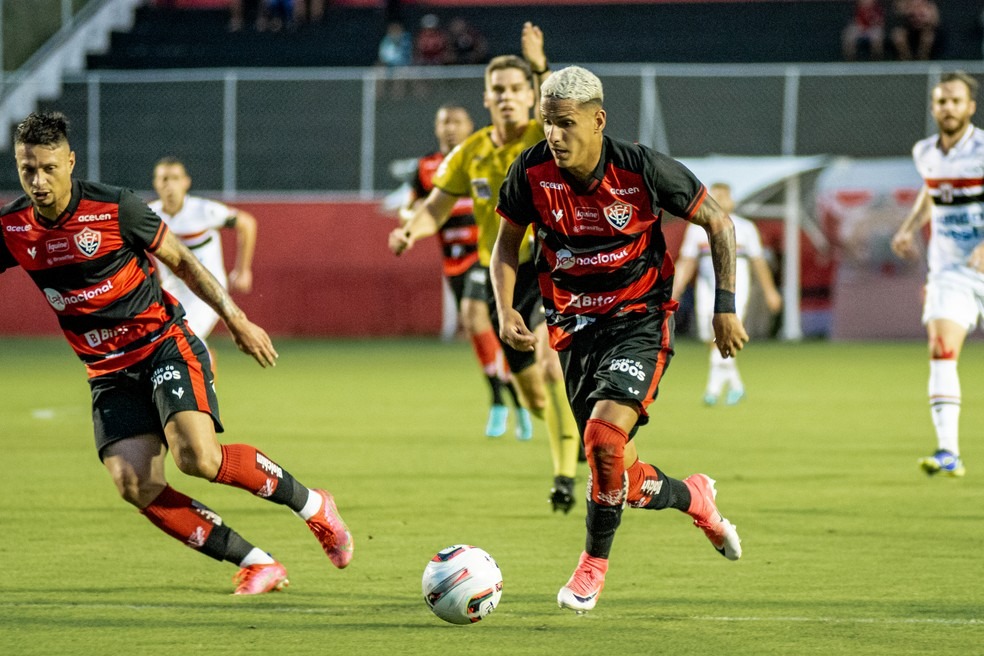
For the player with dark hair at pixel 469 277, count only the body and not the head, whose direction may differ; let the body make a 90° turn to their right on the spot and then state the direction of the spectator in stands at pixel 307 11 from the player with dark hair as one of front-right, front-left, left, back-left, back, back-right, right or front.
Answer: right

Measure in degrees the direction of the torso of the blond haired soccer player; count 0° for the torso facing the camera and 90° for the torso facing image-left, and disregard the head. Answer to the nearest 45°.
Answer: approximately 45°

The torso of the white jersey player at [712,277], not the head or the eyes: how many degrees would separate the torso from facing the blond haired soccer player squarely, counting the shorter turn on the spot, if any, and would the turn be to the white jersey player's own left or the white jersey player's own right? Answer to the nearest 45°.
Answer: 0° — they already face them

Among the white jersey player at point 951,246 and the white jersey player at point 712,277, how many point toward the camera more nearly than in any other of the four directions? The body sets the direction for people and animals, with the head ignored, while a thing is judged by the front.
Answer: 2

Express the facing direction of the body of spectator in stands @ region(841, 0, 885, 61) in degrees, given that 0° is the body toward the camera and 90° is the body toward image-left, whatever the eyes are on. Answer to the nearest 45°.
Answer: approximately 0°

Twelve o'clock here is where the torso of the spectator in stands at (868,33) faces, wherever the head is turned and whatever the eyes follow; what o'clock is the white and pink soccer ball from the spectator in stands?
The white and pink soccer ball is roughly at 12 o'clock from the spectator in stands.

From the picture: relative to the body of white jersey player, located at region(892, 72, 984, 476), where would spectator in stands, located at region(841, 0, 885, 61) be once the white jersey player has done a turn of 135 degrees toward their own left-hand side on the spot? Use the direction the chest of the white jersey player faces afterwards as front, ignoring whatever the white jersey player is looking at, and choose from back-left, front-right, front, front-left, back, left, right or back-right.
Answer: front-left

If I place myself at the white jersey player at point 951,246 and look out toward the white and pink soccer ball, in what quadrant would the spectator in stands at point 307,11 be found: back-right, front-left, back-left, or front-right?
back-right

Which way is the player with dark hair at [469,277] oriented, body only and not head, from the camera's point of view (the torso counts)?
toward the camera

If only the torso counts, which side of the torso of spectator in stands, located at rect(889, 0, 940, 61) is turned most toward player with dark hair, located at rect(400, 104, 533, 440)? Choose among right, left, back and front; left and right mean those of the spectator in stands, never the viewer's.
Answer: front

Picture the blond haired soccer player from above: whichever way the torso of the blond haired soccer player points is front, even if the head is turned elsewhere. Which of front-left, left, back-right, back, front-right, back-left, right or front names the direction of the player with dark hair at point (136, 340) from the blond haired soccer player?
front-right
